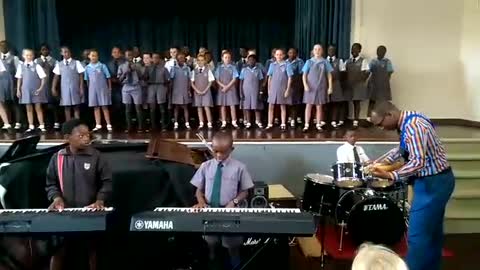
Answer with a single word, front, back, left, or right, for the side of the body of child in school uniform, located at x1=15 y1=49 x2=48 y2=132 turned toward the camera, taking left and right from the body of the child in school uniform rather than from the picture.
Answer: front

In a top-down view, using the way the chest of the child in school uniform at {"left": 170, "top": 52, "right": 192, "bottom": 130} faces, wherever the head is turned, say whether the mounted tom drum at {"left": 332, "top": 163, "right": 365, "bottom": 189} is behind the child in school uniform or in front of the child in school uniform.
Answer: in front

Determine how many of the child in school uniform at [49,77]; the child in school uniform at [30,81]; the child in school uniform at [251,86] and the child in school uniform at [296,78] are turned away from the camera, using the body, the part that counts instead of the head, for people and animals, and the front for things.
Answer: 0

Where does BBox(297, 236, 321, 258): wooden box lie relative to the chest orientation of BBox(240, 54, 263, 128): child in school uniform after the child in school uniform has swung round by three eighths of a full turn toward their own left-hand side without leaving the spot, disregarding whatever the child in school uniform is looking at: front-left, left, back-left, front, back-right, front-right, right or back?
back-right

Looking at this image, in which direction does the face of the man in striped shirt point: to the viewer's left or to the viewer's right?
to the viewer's left

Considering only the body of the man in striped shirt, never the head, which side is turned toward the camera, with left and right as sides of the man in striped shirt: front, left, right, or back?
left

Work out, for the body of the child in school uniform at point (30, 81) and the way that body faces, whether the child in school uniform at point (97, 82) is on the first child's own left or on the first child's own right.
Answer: on the first child's own left

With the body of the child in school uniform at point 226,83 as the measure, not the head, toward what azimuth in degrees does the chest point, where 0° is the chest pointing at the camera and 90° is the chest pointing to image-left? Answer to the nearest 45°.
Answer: approximately 0°

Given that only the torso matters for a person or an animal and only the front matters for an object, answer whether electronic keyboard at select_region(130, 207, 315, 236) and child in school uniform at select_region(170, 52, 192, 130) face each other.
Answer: yes

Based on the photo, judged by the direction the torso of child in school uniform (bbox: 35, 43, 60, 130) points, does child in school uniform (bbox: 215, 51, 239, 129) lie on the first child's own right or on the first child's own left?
on the first child's own left

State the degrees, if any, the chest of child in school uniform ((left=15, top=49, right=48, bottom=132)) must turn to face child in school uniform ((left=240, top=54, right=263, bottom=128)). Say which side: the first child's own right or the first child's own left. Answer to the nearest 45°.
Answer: approximately 90° to the first child's own left

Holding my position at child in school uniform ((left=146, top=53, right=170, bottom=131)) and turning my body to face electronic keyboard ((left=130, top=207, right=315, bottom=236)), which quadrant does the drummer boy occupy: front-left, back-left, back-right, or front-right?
front-left

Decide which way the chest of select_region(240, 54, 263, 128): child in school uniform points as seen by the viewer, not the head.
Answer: toward the camera

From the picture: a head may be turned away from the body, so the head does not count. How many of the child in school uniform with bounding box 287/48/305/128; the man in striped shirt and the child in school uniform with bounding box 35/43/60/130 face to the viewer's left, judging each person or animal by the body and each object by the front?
1

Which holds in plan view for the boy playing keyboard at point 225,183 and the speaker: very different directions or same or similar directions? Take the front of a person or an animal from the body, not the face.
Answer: same or similar directions

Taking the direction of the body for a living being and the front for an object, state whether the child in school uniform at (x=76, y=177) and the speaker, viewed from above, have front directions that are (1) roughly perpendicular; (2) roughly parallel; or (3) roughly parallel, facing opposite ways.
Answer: roughly parallel

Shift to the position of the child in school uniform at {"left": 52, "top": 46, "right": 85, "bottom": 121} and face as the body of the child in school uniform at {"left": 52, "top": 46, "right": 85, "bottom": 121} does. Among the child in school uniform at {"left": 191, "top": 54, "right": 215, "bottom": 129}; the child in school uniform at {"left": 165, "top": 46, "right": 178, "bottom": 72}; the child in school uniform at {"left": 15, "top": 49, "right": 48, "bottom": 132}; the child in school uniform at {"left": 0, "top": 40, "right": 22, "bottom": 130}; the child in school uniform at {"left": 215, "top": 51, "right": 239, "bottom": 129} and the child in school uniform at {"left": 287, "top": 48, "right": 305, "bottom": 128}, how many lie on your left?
4

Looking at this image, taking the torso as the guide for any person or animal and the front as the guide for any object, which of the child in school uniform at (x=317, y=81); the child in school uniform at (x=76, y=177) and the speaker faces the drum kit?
the child in school uniform at (x=317, y=81)

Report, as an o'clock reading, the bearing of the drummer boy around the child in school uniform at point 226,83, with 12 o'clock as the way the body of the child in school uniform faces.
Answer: The drummer boy is roughly at 11 o'clock from the child in school uniform.

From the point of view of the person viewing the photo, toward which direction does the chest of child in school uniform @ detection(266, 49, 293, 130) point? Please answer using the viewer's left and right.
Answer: facing the viewer
